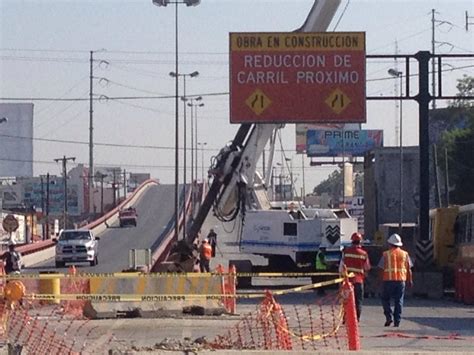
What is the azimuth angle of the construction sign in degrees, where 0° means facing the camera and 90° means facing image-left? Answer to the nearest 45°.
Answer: approximately 0°

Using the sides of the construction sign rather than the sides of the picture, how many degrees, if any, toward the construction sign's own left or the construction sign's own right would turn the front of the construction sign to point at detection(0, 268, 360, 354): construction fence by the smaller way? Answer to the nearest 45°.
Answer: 0° — it already faces it
